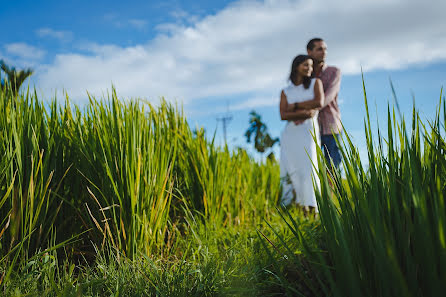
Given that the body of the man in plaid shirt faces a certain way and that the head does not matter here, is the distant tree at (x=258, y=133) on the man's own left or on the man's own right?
on the man's own right

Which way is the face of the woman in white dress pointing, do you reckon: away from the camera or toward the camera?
toward the camera

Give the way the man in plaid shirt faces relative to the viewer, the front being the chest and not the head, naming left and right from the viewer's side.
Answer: facing the viewer and to the left of the viewer
